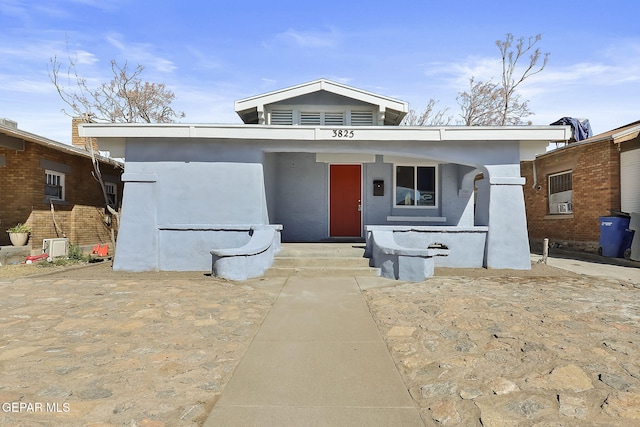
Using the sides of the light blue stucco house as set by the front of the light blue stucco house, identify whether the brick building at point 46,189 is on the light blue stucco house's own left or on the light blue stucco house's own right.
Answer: on the light blue stucco house's own right

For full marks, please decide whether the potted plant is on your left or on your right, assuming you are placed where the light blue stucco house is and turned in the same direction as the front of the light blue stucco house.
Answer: on your right

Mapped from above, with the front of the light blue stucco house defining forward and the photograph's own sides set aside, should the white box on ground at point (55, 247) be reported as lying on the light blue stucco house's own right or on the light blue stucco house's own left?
on the light blue stucco house's own right

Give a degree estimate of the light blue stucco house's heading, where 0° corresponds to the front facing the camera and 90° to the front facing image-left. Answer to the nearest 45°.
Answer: approximately 0°

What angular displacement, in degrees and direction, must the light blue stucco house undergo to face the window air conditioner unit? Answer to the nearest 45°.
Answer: approximately 135° to its left
